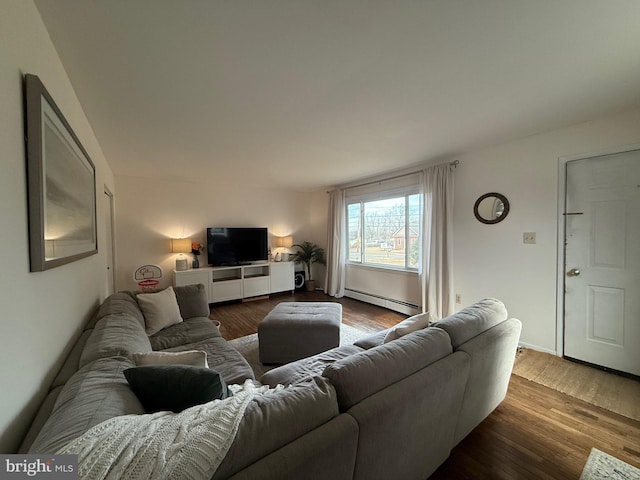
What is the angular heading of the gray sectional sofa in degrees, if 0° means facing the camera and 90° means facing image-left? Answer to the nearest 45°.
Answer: approximately 180°

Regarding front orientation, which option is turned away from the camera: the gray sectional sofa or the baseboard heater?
the gray sectional sofa

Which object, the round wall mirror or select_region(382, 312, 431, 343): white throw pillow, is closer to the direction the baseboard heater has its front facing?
the white throw pillow

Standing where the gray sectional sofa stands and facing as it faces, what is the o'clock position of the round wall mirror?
The round wall mirror is roughly at 2 o'clock from the gray sectional sofa.

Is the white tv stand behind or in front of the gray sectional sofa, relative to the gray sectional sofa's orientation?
in front

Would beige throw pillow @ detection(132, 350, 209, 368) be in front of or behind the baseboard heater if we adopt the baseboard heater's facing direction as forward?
in front

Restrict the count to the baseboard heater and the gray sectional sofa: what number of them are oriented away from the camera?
1

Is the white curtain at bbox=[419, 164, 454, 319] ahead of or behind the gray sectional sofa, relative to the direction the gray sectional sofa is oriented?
ahead

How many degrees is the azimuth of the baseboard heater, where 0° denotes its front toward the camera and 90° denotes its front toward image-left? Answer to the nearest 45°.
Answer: approximately 45°

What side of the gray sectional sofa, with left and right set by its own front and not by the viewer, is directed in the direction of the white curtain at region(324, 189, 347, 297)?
front

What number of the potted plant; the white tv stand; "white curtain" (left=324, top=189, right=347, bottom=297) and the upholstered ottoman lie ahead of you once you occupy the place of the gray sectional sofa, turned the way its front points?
4

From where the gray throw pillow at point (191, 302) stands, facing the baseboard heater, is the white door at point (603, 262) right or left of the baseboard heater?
right

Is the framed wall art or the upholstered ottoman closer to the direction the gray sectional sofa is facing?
the upholstered ottoman
